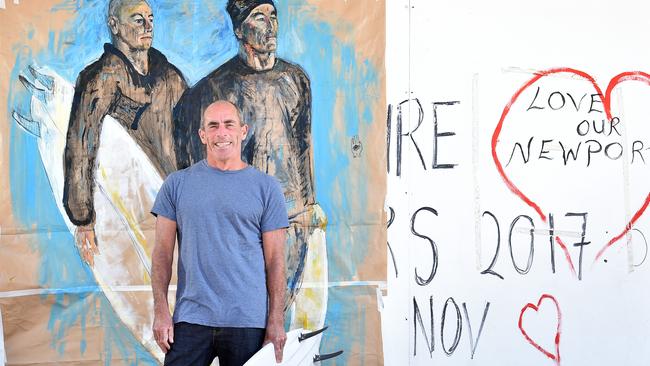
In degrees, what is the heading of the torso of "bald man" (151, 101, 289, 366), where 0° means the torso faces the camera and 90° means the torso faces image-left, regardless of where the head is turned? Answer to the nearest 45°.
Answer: approximately 0°
